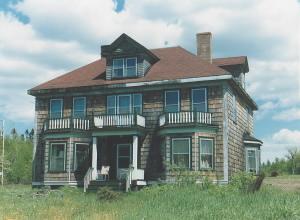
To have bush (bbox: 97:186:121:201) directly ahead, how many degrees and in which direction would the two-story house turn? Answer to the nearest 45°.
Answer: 0° — it already faces it

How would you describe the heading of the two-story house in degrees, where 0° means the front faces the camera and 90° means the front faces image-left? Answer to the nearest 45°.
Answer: approximately 0°
